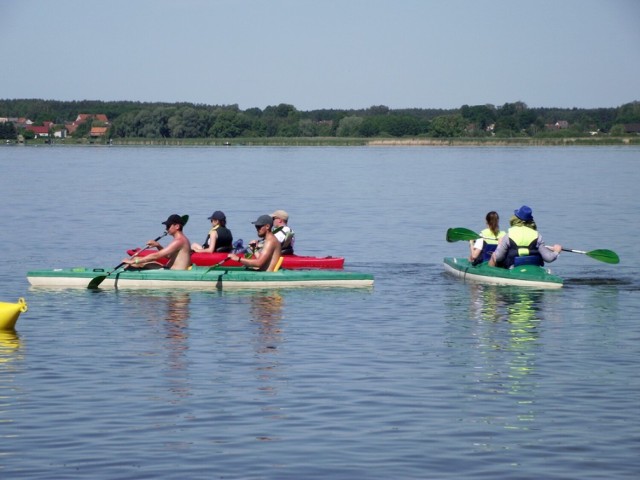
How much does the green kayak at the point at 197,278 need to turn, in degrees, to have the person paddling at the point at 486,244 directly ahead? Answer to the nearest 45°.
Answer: approximately 180°

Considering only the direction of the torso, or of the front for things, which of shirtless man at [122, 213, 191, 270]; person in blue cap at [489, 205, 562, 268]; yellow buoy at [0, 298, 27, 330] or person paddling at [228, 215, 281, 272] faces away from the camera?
the person in blue cap

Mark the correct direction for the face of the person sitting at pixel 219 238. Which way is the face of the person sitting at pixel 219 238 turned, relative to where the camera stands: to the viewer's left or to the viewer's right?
to the viewer's left

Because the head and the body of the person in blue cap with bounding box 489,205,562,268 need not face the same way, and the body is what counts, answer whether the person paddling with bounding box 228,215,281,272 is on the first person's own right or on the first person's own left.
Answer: on the first person's own left

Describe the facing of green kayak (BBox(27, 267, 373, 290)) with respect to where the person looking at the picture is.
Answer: facing to the left of the viewer

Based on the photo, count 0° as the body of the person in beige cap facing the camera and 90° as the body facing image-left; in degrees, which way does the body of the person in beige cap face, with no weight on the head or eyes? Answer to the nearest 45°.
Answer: approximately 90°

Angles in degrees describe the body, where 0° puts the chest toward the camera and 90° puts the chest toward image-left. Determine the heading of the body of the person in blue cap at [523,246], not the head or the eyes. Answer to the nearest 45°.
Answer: approximately 180°

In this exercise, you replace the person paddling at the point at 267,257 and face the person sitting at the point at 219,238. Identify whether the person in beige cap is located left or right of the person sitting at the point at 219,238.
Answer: right

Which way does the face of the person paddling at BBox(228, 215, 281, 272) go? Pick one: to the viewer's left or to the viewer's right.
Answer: to the viewer's left

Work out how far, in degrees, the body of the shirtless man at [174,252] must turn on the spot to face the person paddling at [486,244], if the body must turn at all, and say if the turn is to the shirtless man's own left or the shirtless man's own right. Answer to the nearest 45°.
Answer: approximately 180°

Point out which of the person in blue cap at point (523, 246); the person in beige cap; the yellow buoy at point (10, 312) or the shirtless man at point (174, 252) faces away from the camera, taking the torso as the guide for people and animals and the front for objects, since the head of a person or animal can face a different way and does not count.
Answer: the person in blue cap

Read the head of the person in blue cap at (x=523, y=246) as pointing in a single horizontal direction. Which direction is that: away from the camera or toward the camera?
away from the camera
